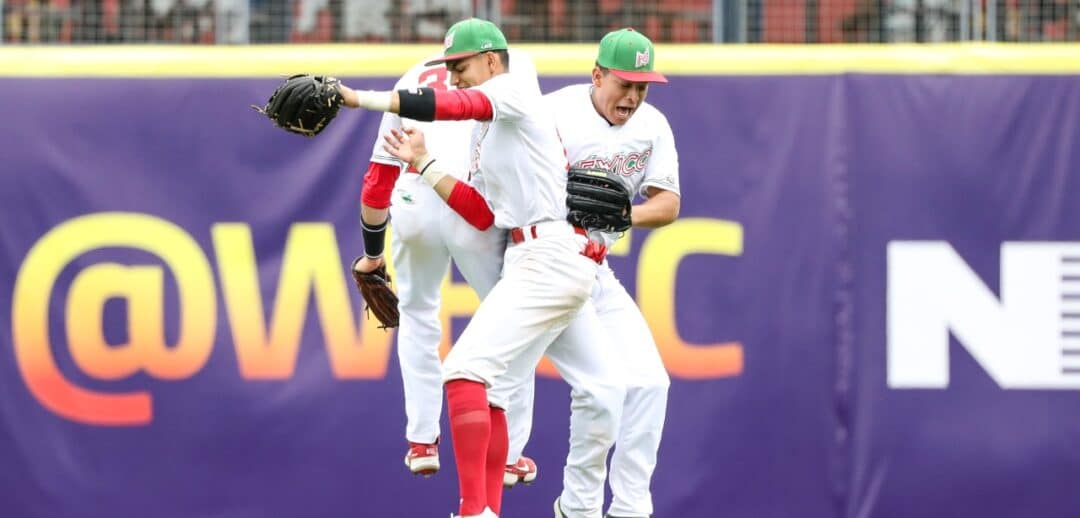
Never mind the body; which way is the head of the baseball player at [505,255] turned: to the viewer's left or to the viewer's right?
to the viewer's left

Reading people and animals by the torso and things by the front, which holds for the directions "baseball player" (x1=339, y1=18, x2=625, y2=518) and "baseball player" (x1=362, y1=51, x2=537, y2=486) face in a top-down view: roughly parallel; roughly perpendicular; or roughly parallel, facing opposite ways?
roughly perpendicular

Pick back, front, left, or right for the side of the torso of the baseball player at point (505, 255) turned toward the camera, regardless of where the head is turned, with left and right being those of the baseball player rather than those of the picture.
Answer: left

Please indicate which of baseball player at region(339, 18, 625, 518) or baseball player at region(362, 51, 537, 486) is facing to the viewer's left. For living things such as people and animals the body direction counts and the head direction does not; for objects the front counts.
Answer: baseball player at region(339, 18, 625, 518)

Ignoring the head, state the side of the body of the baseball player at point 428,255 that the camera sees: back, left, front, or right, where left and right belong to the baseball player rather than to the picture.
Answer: back
